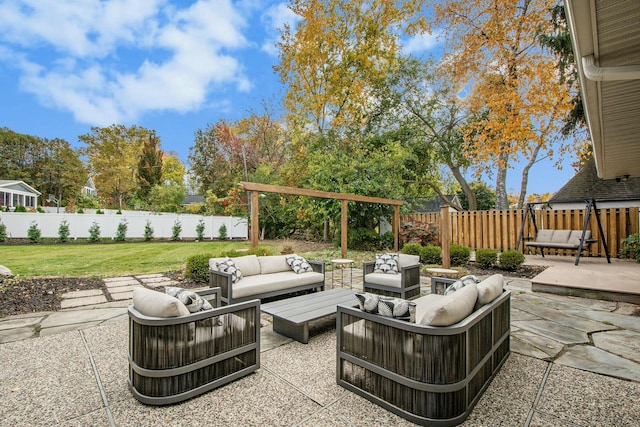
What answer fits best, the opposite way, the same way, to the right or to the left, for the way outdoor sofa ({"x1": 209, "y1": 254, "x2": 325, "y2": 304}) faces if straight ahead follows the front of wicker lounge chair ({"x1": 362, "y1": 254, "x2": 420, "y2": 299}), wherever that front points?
to the left

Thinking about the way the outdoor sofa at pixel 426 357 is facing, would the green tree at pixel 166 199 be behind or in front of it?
in front

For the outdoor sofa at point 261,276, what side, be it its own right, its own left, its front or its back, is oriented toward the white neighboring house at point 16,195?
back

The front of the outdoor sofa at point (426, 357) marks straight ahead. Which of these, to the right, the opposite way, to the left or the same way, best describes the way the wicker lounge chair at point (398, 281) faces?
to the left

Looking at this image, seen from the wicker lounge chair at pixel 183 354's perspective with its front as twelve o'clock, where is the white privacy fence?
The white privacy fence is roughly at 10 o'clock from the wicker lounge chair.

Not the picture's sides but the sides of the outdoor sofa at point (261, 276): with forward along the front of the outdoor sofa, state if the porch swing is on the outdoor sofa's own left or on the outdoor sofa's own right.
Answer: on the outdoor sofa's own left

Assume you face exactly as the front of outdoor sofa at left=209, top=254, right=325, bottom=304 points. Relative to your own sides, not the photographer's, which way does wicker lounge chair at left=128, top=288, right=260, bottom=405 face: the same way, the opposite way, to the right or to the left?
to the left

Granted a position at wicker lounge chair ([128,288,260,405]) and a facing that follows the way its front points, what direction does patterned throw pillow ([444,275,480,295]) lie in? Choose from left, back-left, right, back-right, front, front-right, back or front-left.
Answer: front-right

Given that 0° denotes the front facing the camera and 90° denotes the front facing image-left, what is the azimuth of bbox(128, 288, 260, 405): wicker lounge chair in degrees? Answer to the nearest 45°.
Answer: approximately 225°

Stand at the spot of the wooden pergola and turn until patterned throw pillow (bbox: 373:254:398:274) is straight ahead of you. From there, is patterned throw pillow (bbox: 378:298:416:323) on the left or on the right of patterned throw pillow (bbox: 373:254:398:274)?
right

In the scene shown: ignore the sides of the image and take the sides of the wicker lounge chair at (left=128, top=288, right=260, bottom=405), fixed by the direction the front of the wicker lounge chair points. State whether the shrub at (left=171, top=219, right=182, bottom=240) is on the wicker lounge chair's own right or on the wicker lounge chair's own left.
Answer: on the wicker lounge chair's own left

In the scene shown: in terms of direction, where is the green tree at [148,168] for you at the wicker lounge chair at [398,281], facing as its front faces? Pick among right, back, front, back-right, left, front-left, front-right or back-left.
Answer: right

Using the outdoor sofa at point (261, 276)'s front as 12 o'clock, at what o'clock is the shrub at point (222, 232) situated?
The shrub is roughly at 7 o'clock from the outdoor sofa.

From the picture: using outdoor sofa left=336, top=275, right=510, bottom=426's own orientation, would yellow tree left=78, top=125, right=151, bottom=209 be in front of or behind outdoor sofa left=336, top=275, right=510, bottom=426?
in front

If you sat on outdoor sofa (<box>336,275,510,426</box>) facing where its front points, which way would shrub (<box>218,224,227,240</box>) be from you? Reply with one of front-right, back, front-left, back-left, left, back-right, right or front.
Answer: front

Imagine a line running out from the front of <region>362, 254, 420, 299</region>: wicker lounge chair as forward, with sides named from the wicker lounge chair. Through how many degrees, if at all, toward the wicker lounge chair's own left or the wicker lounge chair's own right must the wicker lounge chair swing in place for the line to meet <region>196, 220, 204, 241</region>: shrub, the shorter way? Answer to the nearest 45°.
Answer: approximately 90° to the wicker lounge chair's own right

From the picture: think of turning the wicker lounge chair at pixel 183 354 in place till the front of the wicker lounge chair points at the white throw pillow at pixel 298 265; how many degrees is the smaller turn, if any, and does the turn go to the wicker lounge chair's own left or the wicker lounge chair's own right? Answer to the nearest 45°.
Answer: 0° — it already faces it

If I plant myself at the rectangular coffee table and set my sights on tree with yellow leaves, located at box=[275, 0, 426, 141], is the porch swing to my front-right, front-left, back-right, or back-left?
front-right

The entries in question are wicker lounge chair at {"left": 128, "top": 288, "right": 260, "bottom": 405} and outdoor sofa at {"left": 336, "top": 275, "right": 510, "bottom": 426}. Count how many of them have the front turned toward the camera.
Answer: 0
